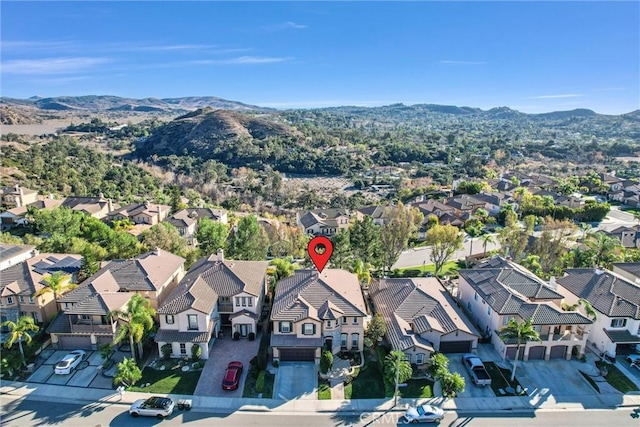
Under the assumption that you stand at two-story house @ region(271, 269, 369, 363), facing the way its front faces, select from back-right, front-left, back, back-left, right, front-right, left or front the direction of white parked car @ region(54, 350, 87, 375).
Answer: right

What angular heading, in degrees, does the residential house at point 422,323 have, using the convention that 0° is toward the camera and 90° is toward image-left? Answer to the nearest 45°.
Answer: approximately 0°

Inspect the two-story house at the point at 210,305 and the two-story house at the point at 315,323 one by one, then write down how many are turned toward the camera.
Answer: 2

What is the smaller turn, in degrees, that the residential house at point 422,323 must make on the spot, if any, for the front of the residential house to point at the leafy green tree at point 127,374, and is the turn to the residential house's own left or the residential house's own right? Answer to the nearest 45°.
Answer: approximately 45° to the residential house's own right

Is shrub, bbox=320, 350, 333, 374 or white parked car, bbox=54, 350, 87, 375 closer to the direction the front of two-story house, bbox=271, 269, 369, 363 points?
the shrub

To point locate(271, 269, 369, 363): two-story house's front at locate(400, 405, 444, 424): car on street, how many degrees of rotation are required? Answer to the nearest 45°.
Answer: approximately 45° to its left

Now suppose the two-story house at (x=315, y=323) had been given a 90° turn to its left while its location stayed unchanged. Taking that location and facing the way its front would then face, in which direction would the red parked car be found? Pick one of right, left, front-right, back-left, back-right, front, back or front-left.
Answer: back-right

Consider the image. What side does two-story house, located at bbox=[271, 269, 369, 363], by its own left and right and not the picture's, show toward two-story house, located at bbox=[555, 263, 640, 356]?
left

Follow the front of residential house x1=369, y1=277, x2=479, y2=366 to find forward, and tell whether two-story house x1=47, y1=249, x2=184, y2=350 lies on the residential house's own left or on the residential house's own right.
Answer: on the residential house's own right

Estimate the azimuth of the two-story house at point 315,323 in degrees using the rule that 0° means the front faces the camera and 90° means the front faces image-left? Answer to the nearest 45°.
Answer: approximately 0°

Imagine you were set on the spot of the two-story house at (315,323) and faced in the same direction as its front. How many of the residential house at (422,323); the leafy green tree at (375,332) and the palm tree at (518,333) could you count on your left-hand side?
3

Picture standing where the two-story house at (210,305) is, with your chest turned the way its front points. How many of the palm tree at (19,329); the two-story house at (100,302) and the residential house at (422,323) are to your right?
2

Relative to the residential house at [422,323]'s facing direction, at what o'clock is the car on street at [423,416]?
The car on street is roughly at 12 o'clock from the residential house.

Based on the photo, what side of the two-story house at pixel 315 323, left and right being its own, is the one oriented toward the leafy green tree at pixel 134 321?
right
